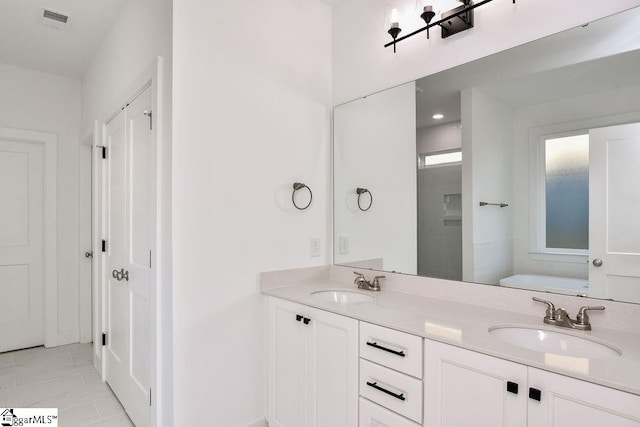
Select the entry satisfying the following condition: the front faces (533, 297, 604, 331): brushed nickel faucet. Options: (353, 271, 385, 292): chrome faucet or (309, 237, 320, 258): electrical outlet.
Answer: the electrical outlet

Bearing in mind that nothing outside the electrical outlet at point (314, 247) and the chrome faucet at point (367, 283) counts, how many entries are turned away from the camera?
0

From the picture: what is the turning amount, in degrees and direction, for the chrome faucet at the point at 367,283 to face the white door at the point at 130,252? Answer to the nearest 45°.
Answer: approximately 45° to its right

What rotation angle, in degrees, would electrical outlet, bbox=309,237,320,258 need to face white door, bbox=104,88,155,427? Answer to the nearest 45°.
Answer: approximately 135° to its right

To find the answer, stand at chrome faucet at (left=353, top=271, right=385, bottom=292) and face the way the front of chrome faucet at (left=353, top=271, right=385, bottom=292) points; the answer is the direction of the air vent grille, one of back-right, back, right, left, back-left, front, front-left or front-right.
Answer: front-right

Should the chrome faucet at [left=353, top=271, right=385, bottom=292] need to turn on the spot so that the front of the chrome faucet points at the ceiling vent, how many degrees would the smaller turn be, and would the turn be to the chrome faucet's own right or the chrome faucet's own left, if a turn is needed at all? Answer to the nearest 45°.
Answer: approximately 45° to the chrome faucet's own right

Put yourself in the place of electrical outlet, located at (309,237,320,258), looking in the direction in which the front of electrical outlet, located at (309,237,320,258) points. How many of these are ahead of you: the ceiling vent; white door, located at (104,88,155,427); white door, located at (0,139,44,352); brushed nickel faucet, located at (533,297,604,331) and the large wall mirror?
2

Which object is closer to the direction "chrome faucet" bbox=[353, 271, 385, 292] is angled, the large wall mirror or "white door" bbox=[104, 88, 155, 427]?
the white door

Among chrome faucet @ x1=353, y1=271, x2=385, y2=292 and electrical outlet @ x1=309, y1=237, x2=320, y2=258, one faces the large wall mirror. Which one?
the electrical outlet

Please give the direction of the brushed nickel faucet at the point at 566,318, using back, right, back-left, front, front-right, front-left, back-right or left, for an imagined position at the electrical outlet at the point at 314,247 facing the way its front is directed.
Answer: front

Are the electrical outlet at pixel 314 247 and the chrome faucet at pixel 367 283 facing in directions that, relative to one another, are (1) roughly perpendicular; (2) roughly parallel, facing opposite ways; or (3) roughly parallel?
roughly perpendicular

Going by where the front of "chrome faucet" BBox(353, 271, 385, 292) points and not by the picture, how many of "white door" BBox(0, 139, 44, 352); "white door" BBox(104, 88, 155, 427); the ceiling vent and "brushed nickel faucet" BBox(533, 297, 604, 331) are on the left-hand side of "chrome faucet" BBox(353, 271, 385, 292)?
1

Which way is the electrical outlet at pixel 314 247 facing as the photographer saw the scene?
facing the viewer and to the right of the viewer
